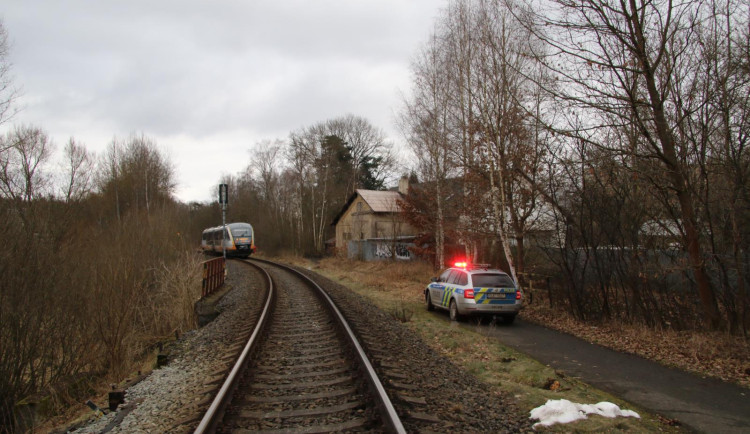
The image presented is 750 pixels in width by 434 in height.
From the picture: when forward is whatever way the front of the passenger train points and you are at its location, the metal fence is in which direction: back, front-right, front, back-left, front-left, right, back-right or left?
front-right

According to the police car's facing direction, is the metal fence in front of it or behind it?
in front

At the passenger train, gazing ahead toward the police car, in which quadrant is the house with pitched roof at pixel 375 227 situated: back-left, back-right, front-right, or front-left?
front-left

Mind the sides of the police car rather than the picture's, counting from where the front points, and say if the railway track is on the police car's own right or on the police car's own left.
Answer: on the police car's own left

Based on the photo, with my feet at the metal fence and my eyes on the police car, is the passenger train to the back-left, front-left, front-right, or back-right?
back-left

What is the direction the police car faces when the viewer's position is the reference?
facing away from the viewer and to the left of the viewer

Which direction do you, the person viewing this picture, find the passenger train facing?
facing the viewer and to the right of the viewer

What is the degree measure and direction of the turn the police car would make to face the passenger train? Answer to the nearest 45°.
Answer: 0° — it already faces it

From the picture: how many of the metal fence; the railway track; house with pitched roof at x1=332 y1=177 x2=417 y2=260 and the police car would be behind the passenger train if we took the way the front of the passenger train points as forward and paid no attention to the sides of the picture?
0

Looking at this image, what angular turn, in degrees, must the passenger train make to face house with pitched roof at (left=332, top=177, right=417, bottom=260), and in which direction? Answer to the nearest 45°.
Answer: approximately 45° to its left

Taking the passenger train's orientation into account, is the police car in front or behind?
in front

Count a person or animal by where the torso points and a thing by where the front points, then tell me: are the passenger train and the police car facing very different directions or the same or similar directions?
very different directions
